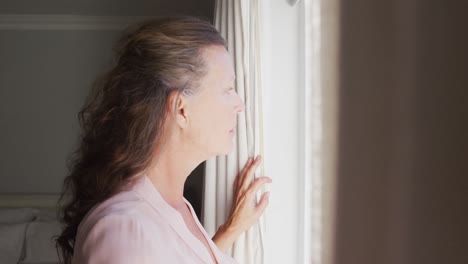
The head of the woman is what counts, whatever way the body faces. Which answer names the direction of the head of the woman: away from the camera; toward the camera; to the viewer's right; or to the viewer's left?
to the viewer's right

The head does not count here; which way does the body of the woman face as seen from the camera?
to the viewer's right
